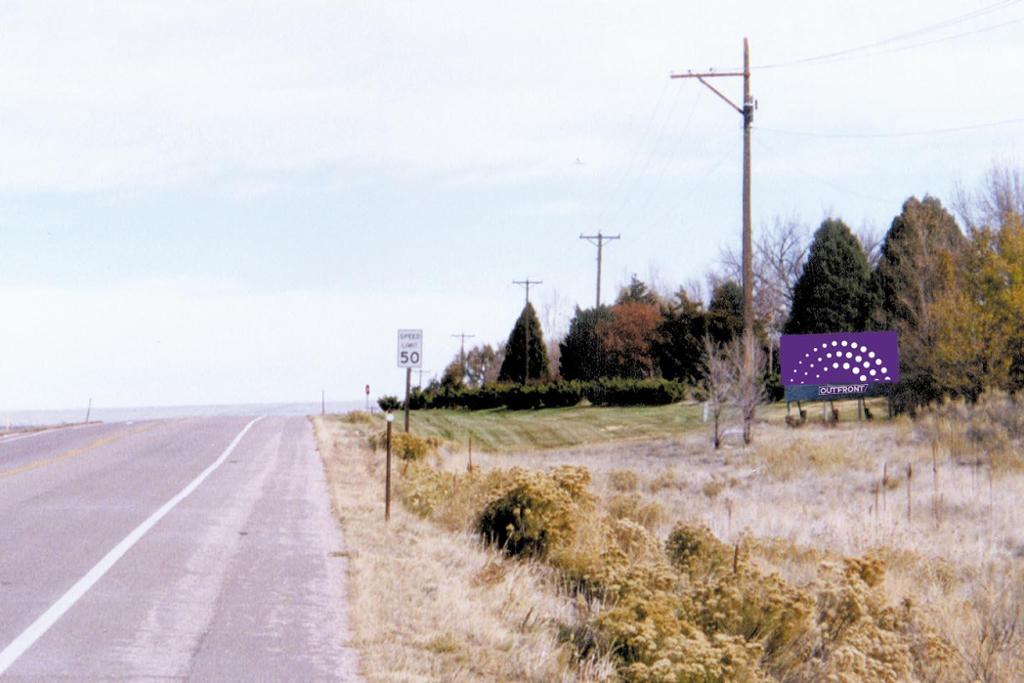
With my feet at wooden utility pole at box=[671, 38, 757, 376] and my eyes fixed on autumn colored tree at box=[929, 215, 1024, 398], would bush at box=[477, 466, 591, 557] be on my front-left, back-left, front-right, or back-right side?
back-right

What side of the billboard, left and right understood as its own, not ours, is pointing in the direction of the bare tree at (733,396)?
front

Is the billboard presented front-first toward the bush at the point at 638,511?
yes

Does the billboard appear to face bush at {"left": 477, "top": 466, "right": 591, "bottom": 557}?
yes

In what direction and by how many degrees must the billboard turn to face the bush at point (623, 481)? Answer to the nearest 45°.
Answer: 0° — it already faces it

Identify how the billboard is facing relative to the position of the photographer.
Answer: facing the viewer

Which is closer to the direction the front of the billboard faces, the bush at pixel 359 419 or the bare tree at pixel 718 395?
the bare tree

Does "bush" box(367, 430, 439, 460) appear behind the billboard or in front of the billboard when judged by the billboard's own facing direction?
in front

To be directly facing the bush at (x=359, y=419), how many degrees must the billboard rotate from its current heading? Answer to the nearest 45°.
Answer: approximately 90° to its right

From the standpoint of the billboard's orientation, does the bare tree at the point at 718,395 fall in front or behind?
in front
